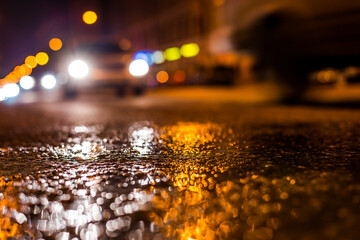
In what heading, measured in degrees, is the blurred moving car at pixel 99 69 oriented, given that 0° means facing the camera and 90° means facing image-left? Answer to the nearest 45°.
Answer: approximately 0°
